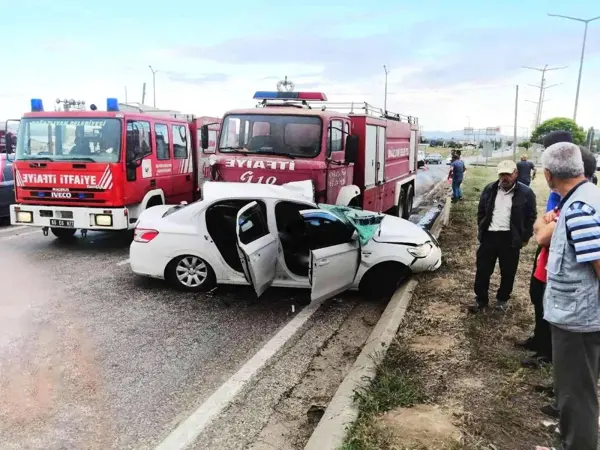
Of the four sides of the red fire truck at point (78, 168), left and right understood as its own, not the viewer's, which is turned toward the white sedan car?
left

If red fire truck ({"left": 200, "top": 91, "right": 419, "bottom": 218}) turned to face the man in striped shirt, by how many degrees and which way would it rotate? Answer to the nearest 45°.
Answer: approximately 45° to its left

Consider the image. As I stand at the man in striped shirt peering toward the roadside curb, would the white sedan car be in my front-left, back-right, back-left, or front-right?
front-right

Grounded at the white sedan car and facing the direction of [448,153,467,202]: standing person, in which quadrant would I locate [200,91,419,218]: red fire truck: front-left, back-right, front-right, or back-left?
front-left

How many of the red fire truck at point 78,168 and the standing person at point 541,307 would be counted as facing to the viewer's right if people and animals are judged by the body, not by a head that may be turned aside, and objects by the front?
0

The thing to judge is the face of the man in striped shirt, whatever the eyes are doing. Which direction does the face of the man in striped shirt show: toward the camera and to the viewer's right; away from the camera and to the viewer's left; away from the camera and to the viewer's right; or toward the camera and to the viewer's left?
away from the camera and to the viewer's left

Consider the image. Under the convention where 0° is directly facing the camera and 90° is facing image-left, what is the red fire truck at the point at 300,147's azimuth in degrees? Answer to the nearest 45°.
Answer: approximately 45°

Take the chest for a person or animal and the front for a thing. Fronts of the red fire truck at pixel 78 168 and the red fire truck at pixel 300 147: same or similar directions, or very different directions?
same or similar directions

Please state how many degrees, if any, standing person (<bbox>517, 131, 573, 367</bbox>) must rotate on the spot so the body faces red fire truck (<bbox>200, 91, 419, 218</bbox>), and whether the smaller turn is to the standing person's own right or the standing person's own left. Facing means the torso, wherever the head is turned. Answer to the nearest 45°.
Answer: approximately 45° to the standing person's own right

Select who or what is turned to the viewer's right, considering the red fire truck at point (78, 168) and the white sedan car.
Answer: the white sedan car

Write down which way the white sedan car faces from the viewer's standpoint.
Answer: facing to the right of the viewer

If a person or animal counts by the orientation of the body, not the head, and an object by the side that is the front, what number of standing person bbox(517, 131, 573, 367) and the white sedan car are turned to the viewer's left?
1

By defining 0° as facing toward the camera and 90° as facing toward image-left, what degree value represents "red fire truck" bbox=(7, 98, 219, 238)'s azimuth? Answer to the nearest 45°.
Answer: approximately 45°

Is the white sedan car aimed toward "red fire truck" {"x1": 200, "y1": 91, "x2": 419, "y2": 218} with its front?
no

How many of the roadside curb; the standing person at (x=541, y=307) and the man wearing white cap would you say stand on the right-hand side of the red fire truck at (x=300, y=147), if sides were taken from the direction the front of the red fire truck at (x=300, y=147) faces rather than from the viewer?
0

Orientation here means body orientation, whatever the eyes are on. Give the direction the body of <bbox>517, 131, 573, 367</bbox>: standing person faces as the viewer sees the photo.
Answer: to the viewer's left

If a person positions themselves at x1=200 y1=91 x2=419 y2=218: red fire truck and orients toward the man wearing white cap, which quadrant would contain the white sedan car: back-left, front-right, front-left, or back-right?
front-right

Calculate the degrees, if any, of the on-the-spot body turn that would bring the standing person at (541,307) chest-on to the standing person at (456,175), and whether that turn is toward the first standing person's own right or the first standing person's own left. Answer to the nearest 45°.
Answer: approximately 90° to the first standing person's own right
